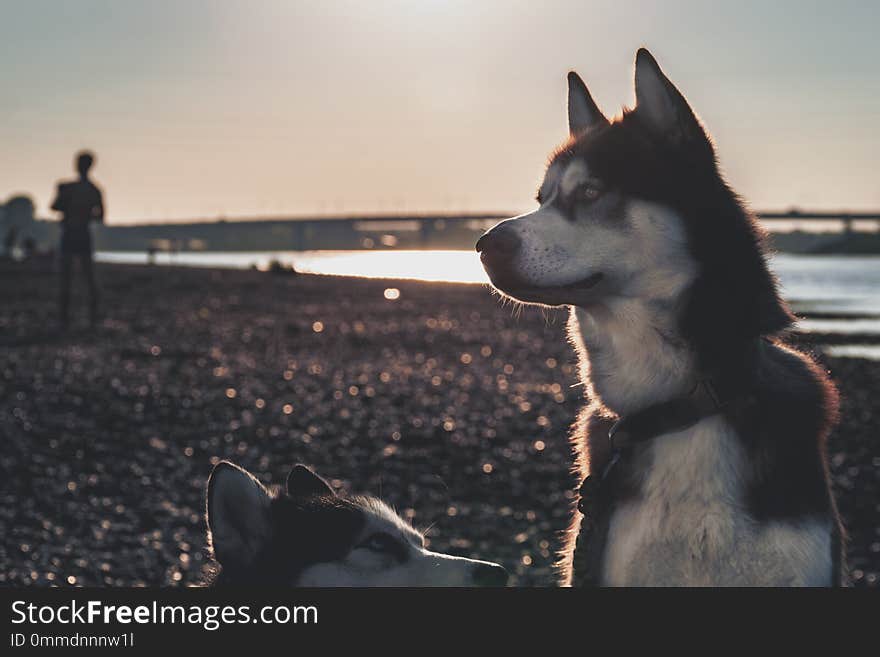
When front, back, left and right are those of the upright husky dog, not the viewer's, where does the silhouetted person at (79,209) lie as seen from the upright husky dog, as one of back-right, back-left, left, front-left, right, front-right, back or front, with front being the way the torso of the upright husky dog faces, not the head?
right

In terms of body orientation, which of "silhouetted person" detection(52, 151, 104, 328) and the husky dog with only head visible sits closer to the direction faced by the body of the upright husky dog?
the husky dog with only head visible

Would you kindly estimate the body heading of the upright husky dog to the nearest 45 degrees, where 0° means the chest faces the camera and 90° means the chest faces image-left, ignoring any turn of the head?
approximately 45°

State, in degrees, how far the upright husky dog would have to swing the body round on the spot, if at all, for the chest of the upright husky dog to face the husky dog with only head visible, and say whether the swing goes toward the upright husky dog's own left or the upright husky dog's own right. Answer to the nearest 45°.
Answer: approximately 45° to the upright husky dog's own right
